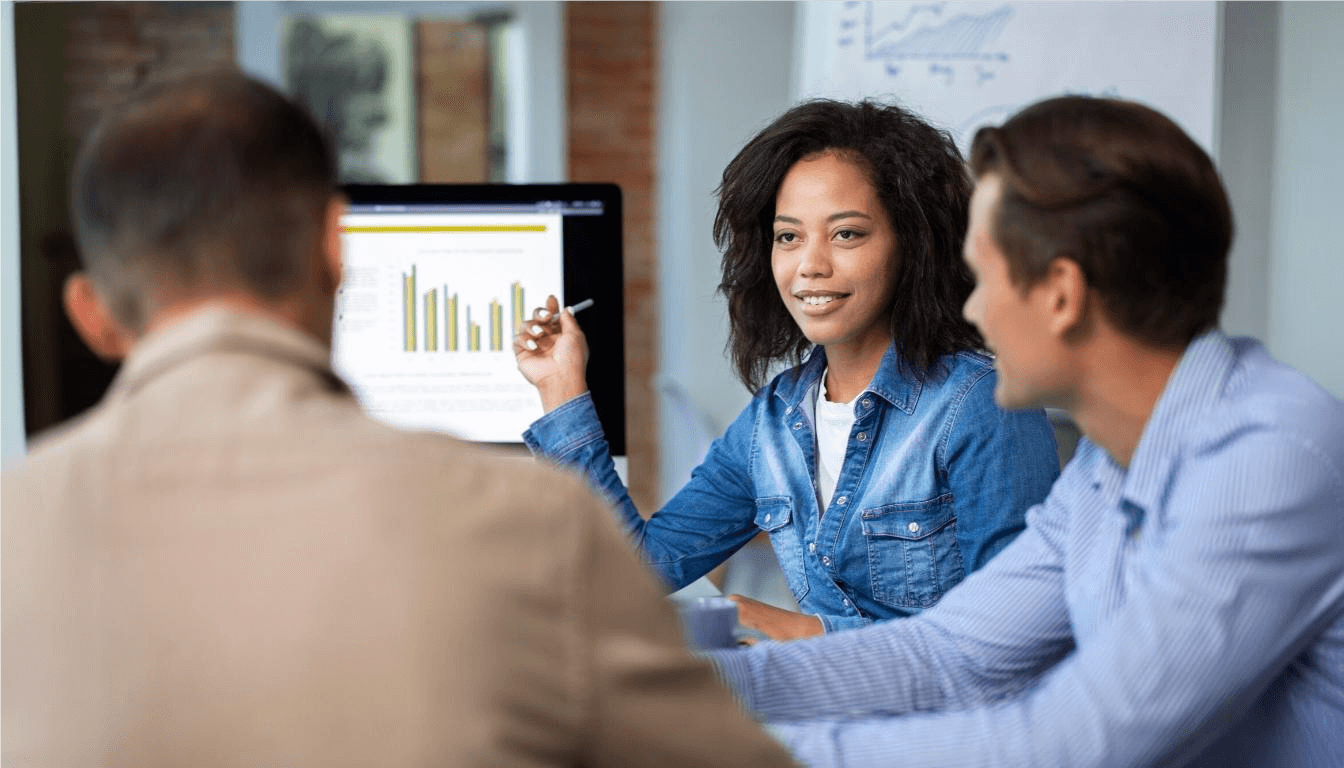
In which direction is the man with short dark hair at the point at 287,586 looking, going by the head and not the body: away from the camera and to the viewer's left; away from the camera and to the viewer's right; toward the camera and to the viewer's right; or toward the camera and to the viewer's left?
away from the camera and to the viewer's right

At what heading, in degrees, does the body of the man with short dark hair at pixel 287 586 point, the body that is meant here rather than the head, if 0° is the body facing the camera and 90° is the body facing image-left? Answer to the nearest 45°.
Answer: approximately 180°

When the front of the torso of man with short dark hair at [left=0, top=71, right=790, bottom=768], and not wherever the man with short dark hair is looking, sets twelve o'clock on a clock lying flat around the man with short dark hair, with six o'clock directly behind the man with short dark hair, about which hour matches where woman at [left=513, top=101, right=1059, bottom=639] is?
The woman is roughly at 1 o'clock from the man with short dark hair.

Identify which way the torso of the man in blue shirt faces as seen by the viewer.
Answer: to the viewer's left

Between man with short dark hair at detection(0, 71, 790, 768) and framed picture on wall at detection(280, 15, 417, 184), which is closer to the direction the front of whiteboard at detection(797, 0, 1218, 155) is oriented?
the man with short dark hair

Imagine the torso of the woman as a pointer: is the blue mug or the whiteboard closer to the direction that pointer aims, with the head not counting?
the blue mug

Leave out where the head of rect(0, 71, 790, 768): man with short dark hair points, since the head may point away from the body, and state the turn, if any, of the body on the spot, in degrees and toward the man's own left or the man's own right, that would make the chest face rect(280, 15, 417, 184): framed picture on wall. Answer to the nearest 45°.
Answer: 0° — they already face it

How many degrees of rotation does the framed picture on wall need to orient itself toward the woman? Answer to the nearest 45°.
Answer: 0° — it already faces them

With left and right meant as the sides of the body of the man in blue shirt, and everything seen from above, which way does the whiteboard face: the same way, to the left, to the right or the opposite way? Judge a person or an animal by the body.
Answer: to the left
